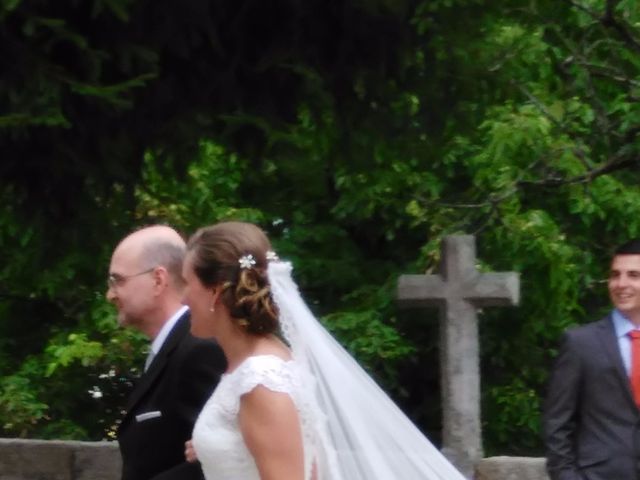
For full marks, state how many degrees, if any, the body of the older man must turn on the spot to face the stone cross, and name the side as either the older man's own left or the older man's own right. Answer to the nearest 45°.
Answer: approximately 135° to the older man's own right

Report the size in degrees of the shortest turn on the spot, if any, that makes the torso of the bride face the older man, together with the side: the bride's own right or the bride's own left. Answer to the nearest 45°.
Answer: approximately 45° to the bride's own right

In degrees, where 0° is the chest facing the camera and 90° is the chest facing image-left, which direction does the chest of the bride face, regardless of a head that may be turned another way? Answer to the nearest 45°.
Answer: approximately 90°

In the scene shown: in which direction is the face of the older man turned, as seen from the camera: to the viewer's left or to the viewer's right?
to the viewer's left

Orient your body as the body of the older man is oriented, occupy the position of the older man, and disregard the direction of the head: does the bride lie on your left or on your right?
on your left

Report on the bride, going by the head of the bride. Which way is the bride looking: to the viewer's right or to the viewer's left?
to the viewer's left

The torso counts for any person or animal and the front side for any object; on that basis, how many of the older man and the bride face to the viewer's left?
2

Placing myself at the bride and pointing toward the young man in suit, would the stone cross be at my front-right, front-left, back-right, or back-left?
front-left

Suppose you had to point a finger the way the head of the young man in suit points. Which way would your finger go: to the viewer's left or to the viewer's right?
to the viewer's left

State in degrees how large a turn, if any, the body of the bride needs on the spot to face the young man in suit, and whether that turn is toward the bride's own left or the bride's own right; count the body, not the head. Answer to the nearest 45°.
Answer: approximately 135° to the bride's own right

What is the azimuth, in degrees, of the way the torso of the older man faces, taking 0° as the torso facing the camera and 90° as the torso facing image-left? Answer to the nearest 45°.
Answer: approximately 90°

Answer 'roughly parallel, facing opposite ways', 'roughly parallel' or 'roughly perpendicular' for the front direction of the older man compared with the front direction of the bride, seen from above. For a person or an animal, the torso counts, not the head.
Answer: roughly parallel
